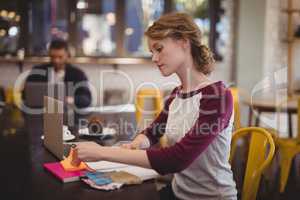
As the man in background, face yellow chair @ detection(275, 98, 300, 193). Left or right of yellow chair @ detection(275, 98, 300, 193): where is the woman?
right

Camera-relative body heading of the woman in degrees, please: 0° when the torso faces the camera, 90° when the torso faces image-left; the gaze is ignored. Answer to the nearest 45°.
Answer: approximately 45°

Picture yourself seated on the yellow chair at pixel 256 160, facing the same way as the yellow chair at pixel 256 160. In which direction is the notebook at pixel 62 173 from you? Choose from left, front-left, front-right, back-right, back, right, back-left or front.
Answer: front

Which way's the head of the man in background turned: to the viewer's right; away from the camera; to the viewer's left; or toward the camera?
toward the camera

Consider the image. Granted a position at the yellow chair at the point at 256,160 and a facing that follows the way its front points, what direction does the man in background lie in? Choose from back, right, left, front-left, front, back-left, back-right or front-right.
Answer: right

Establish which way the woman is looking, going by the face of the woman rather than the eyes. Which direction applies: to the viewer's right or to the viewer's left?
to the viewer's left

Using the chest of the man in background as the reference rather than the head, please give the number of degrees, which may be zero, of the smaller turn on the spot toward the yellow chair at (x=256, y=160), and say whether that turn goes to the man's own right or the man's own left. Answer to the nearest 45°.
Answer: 0° — they already face it

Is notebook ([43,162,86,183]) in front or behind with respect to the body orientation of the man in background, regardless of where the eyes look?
in front

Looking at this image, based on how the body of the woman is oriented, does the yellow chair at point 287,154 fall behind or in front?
behind

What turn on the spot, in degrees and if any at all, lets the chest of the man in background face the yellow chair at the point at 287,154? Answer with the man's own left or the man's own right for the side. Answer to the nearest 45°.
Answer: approximately 45° to the man's own left

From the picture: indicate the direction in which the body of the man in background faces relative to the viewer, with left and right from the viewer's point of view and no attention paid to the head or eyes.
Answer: facing the viewer
